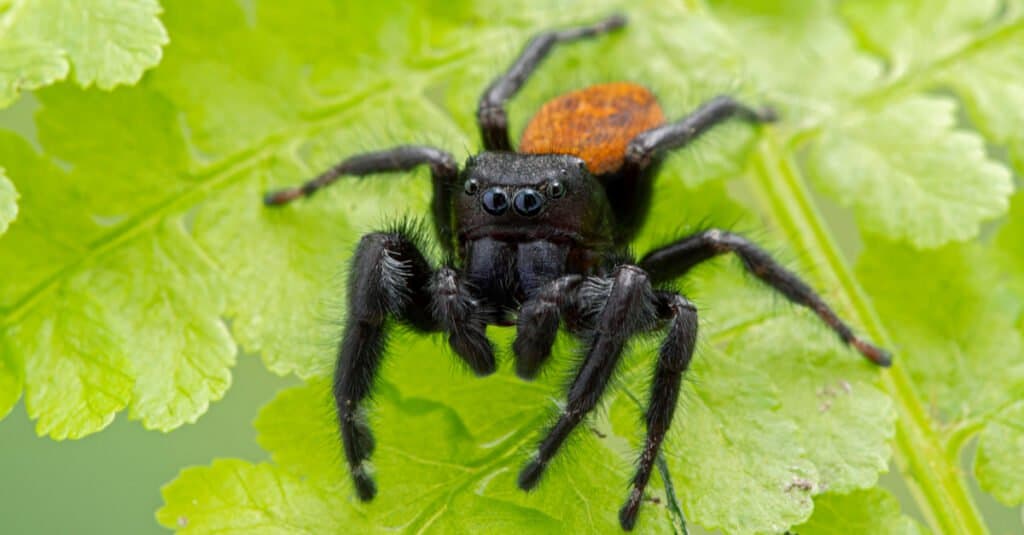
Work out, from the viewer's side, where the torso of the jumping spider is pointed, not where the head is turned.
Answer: toward the camera
